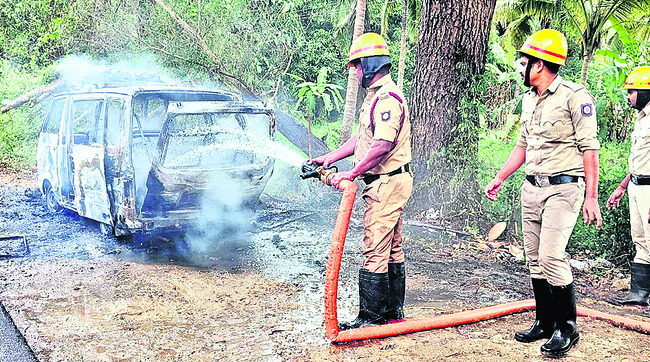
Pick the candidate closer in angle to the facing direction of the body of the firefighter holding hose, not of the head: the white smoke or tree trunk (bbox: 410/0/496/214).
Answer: the white smoke

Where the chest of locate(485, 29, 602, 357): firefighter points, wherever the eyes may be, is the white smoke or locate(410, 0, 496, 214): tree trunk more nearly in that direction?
the white smoke

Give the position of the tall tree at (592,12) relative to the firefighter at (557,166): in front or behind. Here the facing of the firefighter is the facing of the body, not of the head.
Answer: behind

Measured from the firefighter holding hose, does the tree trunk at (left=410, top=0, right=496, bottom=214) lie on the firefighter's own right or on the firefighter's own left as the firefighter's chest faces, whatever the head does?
on the firefighter's own right

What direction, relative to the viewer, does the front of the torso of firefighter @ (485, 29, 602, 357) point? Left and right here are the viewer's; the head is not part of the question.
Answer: facing the viewer and to the left of the viewer

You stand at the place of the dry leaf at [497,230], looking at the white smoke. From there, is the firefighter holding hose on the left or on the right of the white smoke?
left

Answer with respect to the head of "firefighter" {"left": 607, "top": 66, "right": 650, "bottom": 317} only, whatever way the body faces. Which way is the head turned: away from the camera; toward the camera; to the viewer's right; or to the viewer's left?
to the viewer's left

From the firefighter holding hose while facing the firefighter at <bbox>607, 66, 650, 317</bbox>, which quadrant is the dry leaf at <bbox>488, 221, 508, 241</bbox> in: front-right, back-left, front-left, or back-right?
front-left

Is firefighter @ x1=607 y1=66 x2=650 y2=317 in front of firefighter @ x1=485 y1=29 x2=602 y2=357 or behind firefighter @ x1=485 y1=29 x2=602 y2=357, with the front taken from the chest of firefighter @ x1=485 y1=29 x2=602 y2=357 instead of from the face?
behind

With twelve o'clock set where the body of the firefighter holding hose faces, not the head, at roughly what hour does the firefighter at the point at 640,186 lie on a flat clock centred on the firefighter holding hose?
The firefighter is roughly at 5 o'clock from the firefighter holding hose.

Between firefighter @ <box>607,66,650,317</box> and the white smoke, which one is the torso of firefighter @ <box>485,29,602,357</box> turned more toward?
the white smoke

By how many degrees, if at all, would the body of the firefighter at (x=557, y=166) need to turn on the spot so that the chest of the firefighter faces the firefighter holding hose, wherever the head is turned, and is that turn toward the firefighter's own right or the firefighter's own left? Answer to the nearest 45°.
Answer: approximately 45° to the firefighter's own right

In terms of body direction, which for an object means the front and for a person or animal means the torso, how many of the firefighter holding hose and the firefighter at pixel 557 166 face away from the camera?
0

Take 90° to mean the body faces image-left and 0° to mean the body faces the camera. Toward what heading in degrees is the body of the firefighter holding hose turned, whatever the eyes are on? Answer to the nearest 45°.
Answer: approximately 90°

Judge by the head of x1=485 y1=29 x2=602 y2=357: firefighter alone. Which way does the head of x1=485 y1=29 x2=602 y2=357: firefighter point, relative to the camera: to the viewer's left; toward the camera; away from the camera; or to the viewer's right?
to the viewer's left

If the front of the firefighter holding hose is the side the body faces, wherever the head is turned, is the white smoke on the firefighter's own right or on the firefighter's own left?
on the firefighter's own right
